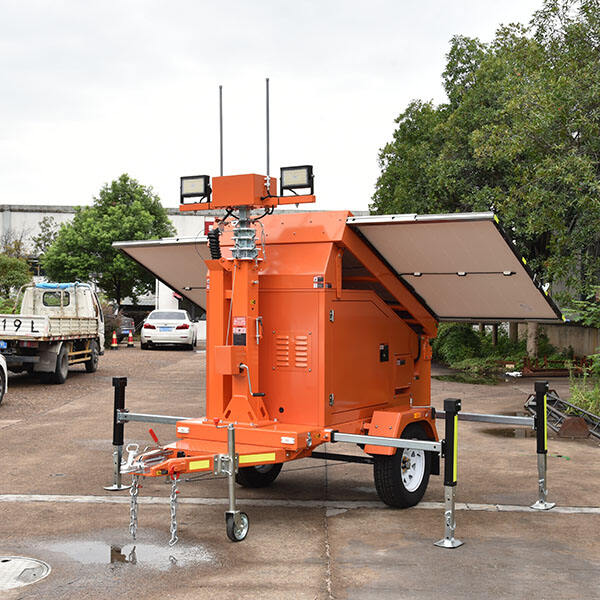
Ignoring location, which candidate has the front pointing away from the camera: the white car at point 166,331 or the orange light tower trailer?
the white car

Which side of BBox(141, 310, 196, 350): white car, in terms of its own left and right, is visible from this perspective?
back

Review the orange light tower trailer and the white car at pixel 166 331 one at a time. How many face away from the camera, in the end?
1

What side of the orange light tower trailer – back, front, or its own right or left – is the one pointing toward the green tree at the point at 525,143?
back

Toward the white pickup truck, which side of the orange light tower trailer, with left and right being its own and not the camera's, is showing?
right

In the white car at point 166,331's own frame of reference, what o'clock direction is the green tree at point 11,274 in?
The green tree is roughly at 10 o'clock from the white car.

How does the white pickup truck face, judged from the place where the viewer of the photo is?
facing away from the viewer and to the right of the viewer

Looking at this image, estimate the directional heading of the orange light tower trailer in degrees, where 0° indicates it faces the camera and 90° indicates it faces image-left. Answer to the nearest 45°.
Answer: approximately 45°

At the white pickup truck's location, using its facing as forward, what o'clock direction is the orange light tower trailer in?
The orange light tower trailer is roughly at 4 o'clock from the white pickup truck.

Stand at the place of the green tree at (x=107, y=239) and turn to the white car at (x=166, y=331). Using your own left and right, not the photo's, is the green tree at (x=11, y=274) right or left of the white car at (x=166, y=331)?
right
